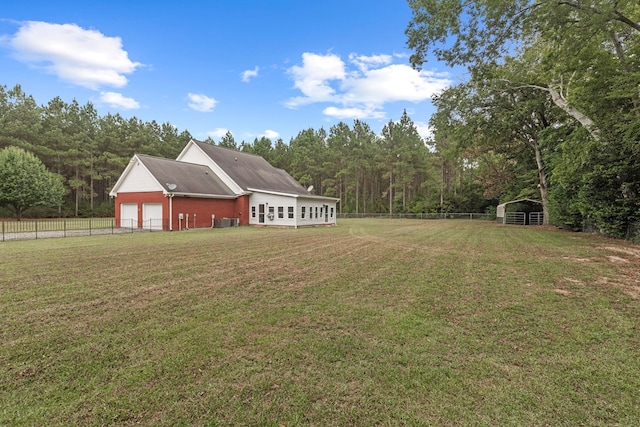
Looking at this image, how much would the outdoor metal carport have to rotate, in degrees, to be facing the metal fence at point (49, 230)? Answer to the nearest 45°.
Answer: approximately 45° to its right

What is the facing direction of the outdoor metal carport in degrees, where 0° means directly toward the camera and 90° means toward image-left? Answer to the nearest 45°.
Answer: approximately 0°
